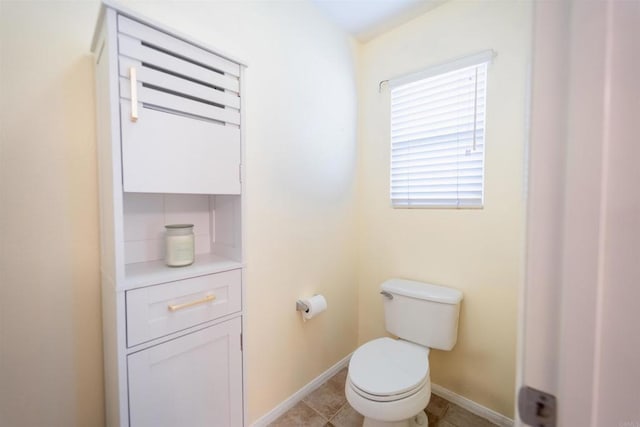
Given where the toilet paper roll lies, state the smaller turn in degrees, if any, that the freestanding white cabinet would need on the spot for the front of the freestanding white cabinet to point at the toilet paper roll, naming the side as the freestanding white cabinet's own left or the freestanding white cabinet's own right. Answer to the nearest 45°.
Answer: approximately 45° to the freestanding white cabinet's own left

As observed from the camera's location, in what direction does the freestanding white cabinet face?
facing the viewer and to the right of the viewer

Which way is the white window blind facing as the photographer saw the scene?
facing the viewer and to the left of the viewer

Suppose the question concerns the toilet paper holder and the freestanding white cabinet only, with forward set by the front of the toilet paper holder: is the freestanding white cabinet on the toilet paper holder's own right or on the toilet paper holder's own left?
on the toilet paper holder's own right

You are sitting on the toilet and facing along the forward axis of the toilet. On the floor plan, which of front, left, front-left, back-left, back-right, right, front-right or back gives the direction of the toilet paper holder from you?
front-right

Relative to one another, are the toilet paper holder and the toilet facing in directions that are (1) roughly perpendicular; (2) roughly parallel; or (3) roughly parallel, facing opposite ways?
roughly perpendicular

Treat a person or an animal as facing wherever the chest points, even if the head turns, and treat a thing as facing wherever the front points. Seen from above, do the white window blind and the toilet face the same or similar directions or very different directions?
same or similar directions

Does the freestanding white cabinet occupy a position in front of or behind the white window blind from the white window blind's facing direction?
in front

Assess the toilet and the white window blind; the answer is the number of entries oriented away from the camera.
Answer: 0

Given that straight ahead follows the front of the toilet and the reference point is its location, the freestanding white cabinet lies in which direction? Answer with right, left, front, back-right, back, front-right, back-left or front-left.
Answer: front
